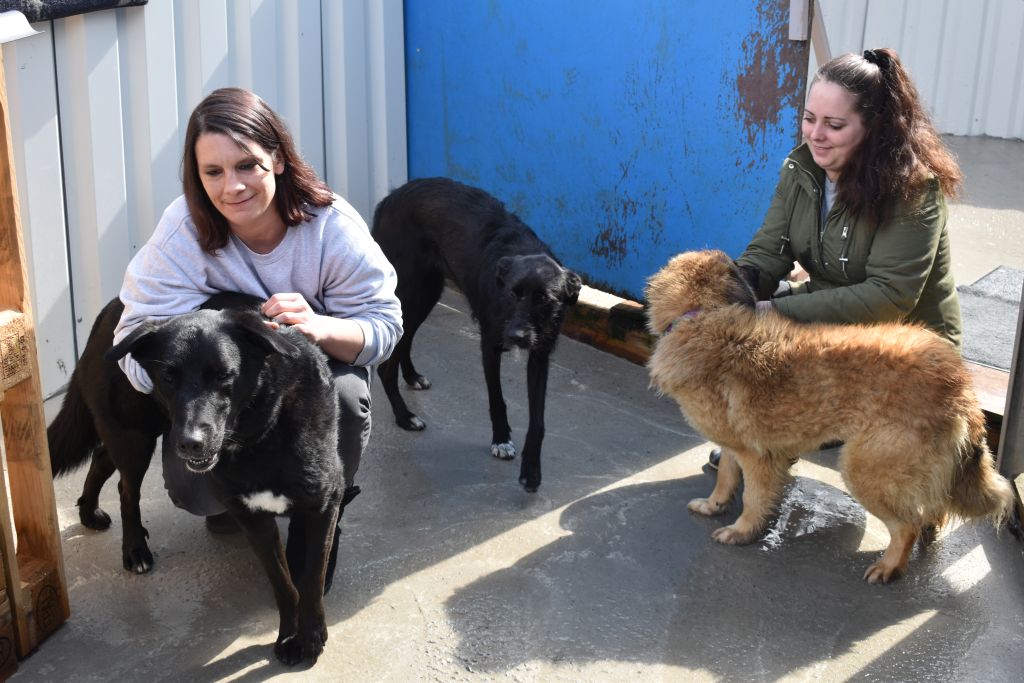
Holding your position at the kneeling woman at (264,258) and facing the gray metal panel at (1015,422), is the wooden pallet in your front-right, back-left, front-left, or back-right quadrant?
back-right

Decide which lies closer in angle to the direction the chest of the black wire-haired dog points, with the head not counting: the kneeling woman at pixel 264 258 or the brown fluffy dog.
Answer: the brown fluffy dog

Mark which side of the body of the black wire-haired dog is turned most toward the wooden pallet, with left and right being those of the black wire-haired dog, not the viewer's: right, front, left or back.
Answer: right

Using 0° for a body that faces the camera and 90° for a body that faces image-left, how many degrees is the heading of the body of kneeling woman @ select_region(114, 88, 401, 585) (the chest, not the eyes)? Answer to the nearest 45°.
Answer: approximately 0°

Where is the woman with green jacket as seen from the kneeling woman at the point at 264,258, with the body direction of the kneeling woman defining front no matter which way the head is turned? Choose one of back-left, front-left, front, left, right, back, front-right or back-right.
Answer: left

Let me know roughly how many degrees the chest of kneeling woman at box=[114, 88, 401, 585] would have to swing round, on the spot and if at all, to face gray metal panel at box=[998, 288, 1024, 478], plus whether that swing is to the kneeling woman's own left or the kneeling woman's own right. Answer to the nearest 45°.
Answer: approximately 90° to the kneeling woman's own left

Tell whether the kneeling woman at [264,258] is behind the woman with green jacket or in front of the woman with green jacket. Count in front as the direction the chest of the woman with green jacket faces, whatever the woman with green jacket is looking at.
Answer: in front

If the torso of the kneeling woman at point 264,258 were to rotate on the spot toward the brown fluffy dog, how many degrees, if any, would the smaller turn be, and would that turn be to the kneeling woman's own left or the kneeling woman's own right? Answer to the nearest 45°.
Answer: approximately 90° to the kneeling woman's own left

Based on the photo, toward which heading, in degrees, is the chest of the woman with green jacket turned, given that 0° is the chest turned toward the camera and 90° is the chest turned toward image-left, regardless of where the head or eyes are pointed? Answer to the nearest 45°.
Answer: approximately 45°

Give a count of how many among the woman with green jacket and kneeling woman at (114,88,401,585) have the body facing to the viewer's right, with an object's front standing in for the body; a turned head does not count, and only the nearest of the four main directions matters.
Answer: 0

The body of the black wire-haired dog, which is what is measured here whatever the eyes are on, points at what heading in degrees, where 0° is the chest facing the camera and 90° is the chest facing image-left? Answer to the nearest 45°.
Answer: approximately 315°
